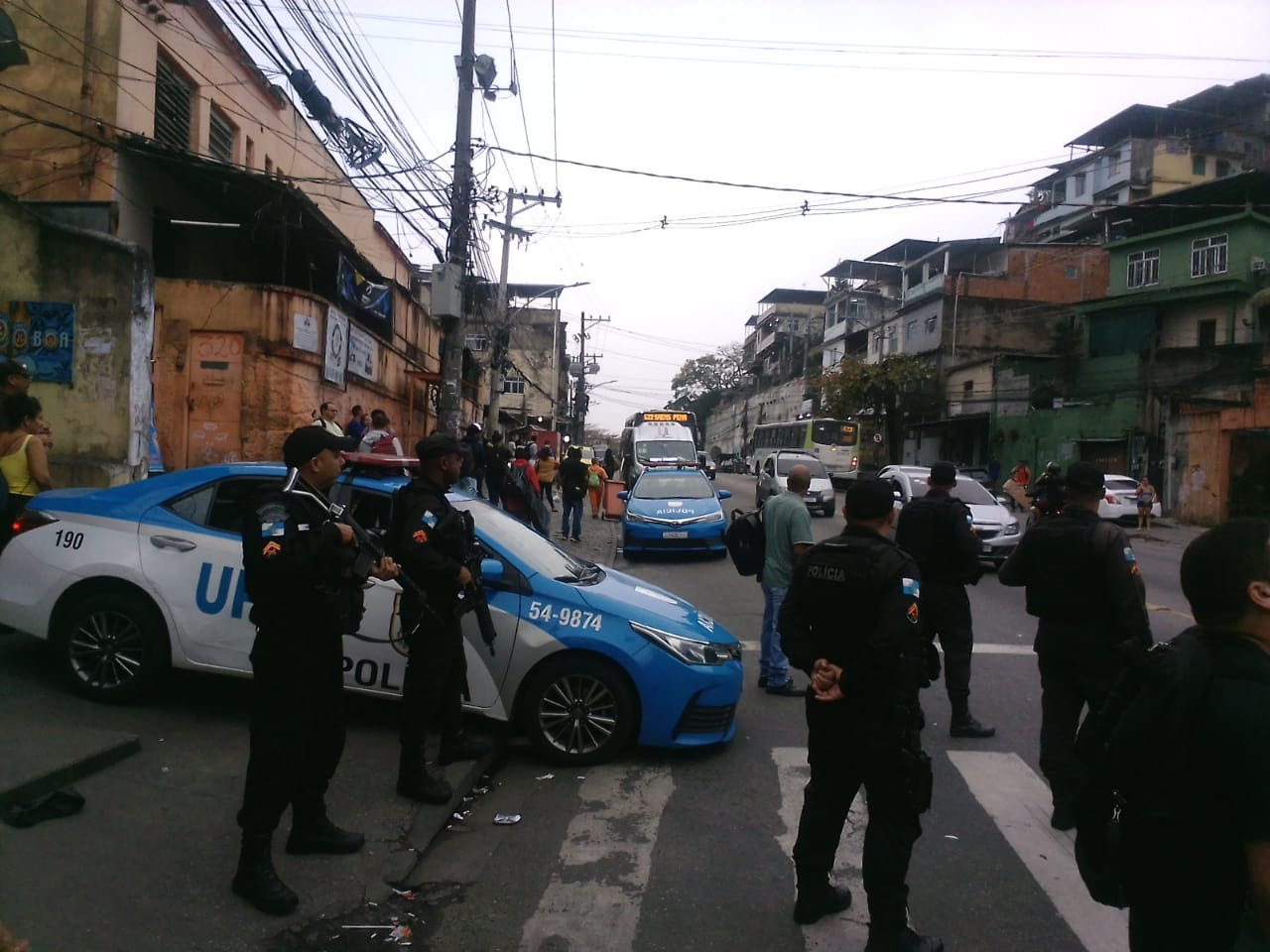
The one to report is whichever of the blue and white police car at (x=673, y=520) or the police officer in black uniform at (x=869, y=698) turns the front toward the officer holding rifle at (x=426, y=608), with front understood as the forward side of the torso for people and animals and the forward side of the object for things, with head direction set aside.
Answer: the blue and white police car

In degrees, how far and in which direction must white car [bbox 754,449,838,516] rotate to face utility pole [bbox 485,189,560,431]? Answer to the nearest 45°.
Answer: approximately 135° to its right

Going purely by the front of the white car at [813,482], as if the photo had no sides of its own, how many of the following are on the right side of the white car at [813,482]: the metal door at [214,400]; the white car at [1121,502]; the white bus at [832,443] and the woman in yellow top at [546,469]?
2

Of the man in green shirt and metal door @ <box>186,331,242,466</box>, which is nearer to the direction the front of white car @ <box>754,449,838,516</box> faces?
the man in green shirt

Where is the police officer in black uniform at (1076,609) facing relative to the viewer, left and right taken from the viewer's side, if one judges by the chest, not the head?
facing away from the viewer

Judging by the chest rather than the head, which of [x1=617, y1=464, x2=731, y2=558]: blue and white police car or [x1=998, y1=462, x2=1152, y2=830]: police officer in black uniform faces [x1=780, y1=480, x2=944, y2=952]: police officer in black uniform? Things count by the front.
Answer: the blue and white police car

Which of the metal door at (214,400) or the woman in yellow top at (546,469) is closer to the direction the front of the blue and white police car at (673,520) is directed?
the metal door

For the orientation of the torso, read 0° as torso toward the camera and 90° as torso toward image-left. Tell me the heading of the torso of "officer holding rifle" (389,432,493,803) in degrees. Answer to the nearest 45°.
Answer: approximately 270°

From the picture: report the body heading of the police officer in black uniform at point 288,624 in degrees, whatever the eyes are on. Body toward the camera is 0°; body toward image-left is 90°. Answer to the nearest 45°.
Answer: approximately 270°

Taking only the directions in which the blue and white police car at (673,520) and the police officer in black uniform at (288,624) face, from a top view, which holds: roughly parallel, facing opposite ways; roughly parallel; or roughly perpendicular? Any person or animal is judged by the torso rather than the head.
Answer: roughly perpendicular

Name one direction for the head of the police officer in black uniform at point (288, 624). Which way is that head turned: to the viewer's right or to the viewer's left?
to the viewer's right

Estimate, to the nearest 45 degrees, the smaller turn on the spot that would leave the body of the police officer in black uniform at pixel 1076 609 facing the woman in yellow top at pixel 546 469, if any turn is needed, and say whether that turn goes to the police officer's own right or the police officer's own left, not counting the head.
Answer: approximately 45° to the police officer's own left

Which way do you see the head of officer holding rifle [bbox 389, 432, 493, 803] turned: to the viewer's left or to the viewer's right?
to the viewer's right
